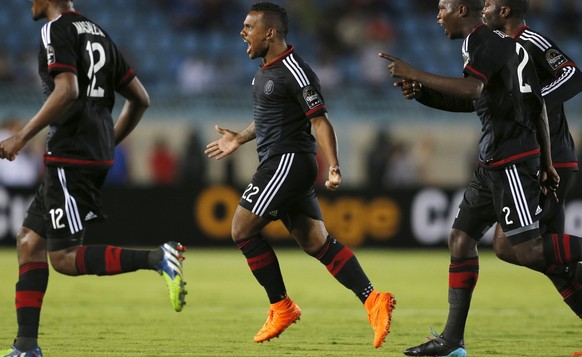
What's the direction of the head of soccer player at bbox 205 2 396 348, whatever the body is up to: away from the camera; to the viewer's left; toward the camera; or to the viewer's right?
to the viewer's left

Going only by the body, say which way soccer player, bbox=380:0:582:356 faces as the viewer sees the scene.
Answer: to the viewer's left

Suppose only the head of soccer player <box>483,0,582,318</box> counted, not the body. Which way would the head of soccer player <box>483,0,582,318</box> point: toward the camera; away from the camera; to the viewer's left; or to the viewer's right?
to the viewer's left

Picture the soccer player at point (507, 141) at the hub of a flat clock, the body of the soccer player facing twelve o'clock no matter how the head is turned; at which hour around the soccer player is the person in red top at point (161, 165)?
The person in red top is roughly at 2 o'clock from the soccer player.

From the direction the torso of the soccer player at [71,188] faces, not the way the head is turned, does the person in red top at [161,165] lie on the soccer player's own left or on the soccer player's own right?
on the soccer player's own right

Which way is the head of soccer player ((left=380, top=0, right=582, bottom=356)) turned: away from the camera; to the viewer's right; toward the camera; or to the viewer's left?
to the viewer's left
